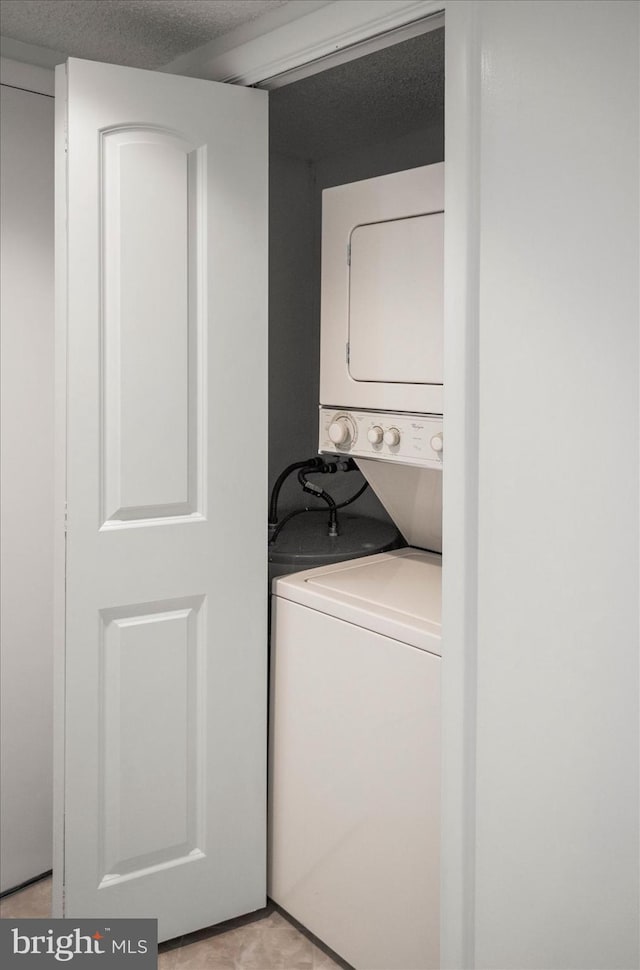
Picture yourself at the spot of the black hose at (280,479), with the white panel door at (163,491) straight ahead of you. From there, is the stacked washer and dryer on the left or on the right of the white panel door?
left

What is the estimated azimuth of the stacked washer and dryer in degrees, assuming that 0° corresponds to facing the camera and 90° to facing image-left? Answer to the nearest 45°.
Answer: approximately 45°

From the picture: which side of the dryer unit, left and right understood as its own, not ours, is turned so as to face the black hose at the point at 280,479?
right
